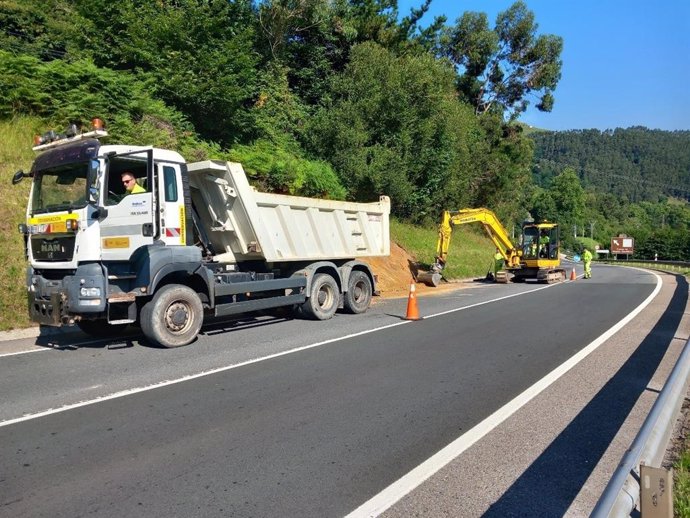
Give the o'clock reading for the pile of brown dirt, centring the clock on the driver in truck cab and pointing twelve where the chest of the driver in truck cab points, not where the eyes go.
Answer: The pile of brown dirt is roughly at 6 o'clock from the driver in truck cab.

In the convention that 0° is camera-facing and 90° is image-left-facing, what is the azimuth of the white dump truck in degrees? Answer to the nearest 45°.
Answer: approximately 45°

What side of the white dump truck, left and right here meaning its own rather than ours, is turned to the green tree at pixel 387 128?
back

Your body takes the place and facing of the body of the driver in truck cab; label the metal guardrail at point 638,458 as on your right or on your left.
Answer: on your left

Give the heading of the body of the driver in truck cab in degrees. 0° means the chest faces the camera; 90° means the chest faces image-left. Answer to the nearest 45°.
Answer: approximately 45°

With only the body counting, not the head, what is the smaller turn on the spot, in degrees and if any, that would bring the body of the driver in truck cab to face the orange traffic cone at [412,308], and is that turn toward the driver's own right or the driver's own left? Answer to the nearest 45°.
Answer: approximately 135° to the driver's own left

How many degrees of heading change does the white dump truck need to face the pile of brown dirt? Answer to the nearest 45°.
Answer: approximately 180°

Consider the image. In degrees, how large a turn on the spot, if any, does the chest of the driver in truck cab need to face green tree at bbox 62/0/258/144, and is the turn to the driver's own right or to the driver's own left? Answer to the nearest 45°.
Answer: approximately 135° to the driver's own right

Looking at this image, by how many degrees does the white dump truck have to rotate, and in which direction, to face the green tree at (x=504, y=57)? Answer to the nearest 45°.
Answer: approximately 180°

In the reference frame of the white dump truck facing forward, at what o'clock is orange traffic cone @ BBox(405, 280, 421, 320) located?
The orange traffic cone is roughly at 7 o'clock from the white dump truck.
